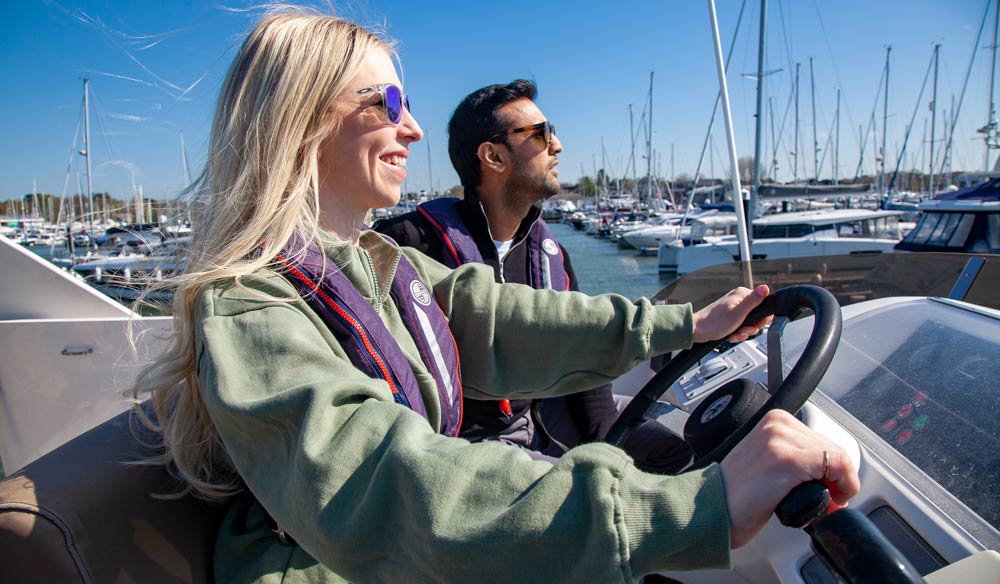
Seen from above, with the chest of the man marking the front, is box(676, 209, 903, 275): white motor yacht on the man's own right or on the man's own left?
on the man's own left

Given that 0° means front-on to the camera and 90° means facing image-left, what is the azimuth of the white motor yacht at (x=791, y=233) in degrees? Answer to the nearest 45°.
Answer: approximately 90°

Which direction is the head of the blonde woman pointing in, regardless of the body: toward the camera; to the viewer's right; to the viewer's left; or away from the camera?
to the viewer's right

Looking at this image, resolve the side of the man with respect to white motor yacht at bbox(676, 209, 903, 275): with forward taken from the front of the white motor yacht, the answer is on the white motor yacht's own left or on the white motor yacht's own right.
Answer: on the white motor yacht's own left

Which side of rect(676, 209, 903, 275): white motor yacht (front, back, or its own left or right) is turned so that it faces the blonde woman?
left

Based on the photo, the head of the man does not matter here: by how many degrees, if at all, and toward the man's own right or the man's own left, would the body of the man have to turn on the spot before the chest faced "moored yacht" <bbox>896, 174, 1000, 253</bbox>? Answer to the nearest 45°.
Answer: approximately 90° to the man's own left

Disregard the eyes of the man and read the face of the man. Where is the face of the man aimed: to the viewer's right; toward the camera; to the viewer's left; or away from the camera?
to the viewer's right

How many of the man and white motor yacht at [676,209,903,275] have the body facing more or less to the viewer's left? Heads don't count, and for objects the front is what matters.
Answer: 1

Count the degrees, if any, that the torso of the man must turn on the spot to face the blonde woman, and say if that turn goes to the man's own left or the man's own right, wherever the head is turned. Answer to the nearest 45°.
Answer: approximately 45° to the man's own right

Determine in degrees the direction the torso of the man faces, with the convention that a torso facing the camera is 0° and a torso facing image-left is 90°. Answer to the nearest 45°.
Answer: approximately 315°
